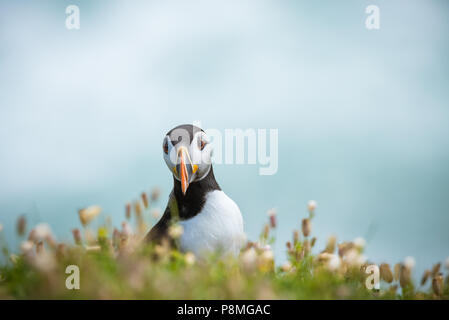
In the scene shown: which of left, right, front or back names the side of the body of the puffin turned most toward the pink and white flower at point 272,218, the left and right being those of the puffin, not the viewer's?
left

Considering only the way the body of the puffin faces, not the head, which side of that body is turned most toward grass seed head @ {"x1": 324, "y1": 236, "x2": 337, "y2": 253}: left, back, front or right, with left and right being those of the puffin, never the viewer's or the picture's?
left

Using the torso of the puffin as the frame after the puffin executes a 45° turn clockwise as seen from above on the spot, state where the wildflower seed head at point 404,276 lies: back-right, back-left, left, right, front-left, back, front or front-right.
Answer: left

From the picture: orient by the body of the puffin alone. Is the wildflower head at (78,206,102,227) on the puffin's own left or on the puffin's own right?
on the puffin's own right

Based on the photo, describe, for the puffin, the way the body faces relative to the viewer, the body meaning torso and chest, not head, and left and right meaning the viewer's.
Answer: facing the viewer and to the right of the viewer

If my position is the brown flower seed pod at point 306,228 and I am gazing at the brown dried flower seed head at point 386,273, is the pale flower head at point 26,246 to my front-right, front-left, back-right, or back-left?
back-right

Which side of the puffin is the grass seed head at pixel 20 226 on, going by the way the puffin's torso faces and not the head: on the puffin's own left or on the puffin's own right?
on the puffin's own right

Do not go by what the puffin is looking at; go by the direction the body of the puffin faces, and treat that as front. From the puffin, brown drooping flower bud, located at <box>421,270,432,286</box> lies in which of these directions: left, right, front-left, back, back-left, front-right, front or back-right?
front-left
